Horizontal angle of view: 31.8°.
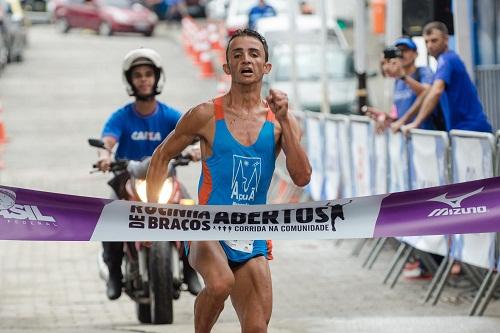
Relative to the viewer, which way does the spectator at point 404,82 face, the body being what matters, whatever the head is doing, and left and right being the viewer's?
facing the viewer and to the left of the viewer

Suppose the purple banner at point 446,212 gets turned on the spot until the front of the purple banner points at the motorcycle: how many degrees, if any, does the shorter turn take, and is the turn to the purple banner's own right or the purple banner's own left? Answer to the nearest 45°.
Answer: approximately 135° to the purple banner's own right

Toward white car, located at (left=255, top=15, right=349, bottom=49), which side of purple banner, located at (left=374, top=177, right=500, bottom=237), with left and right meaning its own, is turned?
back

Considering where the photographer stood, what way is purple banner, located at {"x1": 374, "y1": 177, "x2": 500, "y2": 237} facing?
facing the viewer

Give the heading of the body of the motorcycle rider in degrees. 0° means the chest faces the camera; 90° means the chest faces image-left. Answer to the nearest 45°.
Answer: approximately 0°

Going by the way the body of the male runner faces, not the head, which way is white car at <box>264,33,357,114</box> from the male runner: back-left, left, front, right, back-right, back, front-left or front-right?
back

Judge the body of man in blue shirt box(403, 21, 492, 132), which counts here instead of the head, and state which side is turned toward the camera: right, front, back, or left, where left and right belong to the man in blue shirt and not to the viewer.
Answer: left

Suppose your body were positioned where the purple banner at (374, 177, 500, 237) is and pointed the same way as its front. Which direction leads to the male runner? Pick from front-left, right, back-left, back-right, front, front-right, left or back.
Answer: right

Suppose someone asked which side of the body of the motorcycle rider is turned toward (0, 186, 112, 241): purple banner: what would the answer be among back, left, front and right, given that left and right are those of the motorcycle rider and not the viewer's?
front

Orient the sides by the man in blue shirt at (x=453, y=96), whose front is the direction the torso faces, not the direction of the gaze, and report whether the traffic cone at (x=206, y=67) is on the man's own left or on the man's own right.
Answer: on the man's own right
